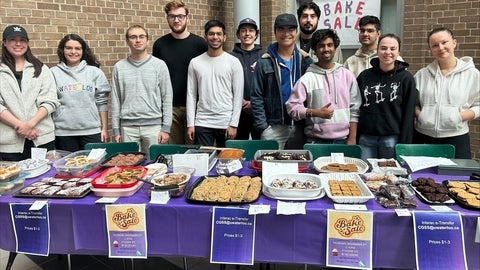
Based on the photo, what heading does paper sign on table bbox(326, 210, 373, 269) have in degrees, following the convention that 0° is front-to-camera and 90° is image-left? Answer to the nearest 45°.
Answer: approximately 0°

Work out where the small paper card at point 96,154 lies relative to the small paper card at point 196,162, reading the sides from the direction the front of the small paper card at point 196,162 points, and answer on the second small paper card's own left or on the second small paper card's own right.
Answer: on the second small paper card's own right

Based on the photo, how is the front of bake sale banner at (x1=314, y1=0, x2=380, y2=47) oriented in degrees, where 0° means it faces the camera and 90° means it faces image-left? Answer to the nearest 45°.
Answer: approximately 0°
